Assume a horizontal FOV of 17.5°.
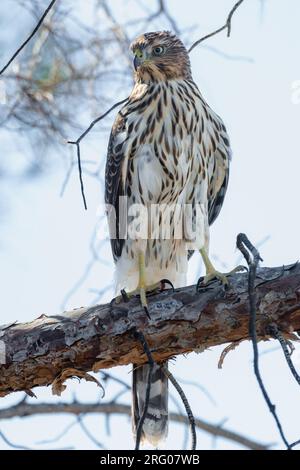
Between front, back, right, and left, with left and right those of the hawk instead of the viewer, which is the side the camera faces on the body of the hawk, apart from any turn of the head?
front
